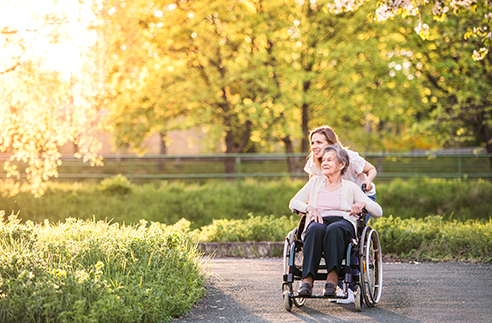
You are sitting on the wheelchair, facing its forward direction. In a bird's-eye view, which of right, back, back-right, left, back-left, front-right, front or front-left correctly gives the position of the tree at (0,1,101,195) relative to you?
back-right

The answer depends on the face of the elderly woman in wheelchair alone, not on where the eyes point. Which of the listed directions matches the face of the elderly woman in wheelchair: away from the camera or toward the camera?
toward the camera

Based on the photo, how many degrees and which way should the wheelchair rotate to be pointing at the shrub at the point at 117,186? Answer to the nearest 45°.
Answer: approximately 135° to its right

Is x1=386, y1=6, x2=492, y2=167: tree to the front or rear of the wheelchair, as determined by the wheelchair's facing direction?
to the rear

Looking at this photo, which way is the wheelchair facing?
toward the camera
